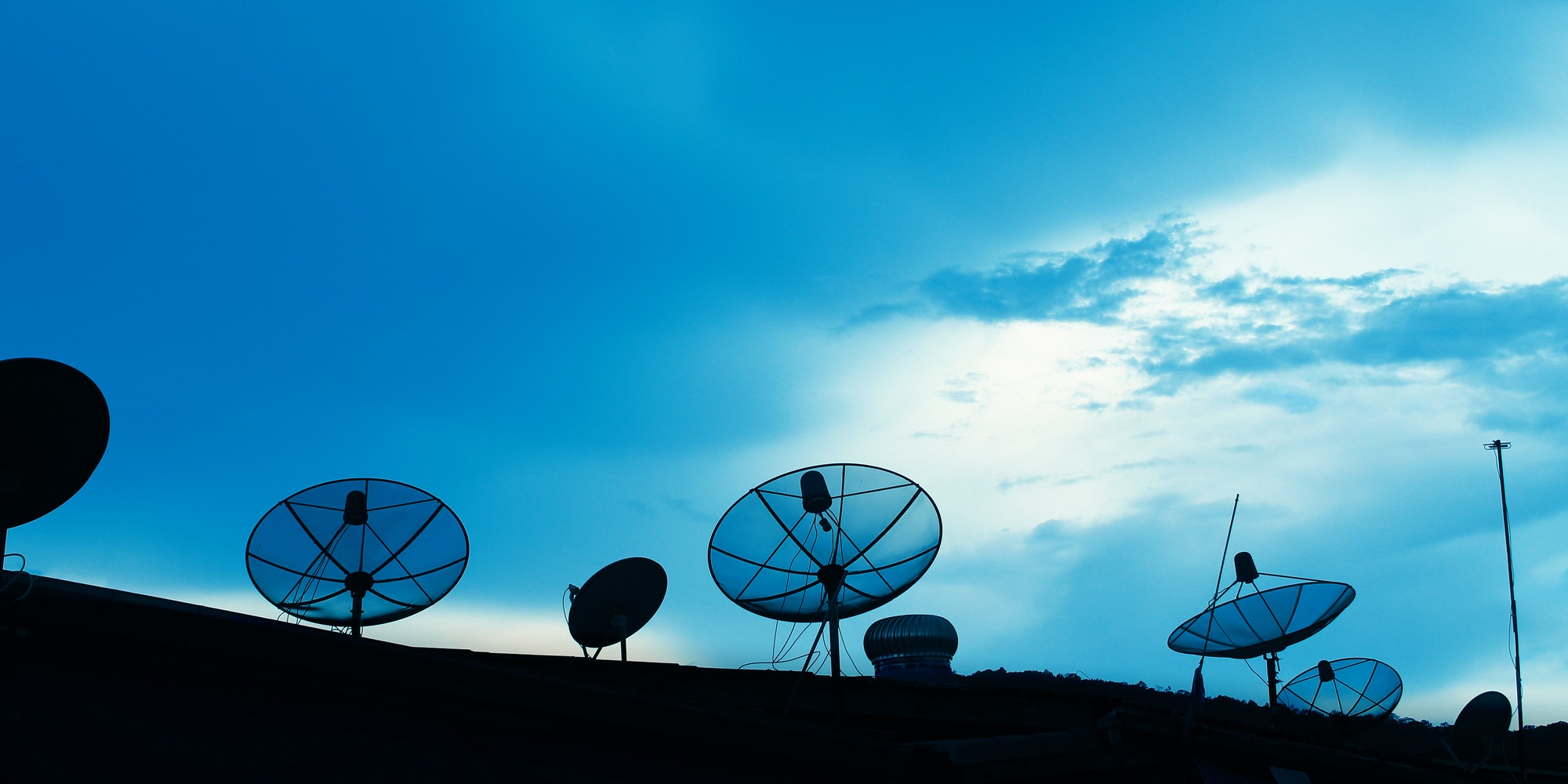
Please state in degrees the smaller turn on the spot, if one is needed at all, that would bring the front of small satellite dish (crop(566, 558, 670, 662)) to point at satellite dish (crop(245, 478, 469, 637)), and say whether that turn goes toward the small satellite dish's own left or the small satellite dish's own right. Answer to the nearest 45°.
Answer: approximately 90° to the small satellite dish's own left

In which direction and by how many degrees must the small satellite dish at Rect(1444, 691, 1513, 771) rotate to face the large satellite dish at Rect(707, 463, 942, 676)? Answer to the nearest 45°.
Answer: approximately 135° to its left

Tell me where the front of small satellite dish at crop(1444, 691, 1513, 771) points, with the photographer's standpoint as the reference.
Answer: facing away from the viewer and to the left of the viewer

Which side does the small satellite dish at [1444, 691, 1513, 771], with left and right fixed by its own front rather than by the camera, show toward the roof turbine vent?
left

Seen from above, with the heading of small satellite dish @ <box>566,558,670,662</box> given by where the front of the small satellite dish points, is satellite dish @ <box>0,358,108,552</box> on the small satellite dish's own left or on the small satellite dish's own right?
on the small satellite dish's own left

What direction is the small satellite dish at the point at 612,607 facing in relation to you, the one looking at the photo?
facing away from the viewer and to the left of the viewer
